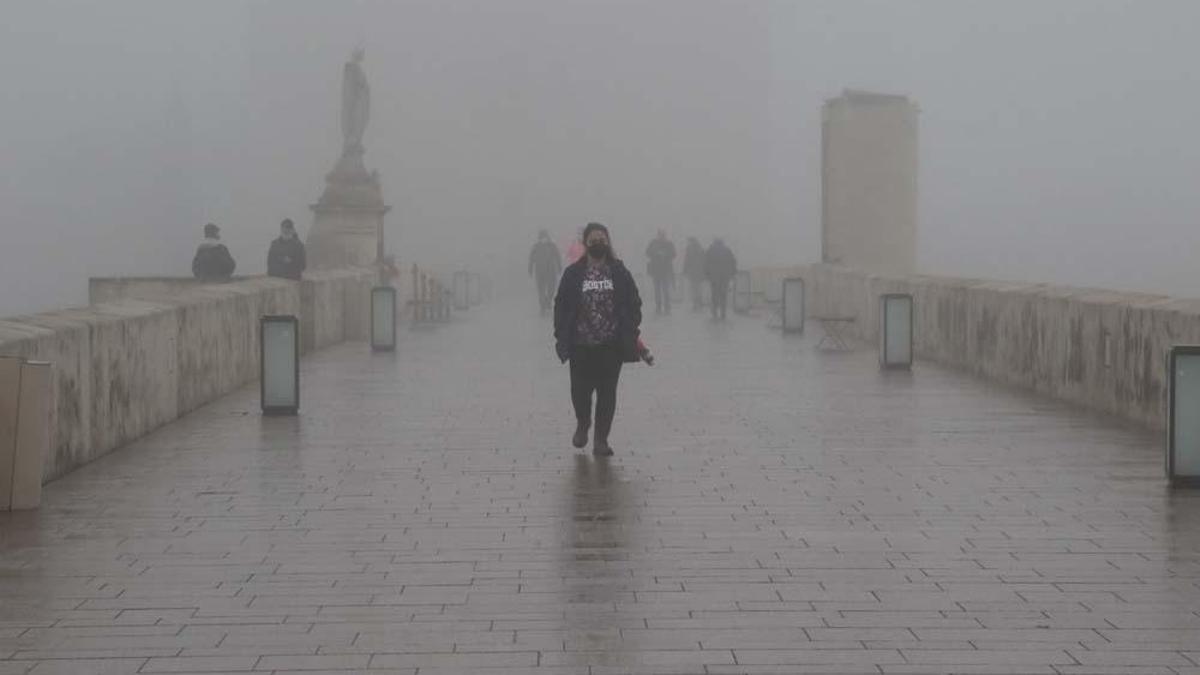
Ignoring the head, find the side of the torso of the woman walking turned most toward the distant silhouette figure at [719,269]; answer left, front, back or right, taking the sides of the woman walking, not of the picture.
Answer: back
